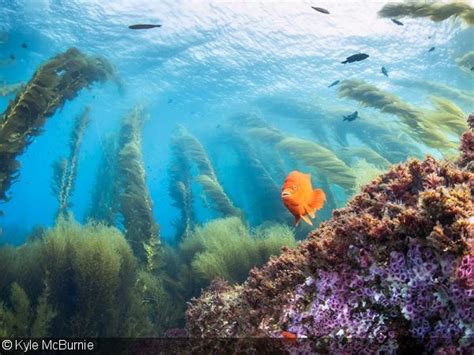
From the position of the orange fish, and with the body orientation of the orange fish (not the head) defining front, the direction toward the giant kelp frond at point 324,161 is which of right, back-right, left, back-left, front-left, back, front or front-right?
back-right

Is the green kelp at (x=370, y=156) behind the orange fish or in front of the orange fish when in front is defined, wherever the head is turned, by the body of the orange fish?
behind

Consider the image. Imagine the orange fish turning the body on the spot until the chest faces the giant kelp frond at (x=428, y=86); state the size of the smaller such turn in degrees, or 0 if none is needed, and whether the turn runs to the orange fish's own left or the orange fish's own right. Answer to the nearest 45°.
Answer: approximately 135° to the orange fish's own right

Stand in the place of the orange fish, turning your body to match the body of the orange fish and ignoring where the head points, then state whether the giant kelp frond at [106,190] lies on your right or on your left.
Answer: on your right

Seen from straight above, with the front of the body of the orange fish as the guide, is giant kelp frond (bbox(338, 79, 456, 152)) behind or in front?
behind

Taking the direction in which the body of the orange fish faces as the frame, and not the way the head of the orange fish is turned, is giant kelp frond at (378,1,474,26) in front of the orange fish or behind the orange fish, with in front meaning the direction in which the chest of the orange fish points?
behind

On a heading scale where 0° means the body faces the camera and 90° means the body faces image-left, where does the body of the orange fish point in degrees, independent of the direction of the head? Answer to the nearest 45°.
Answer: approximately 45°
